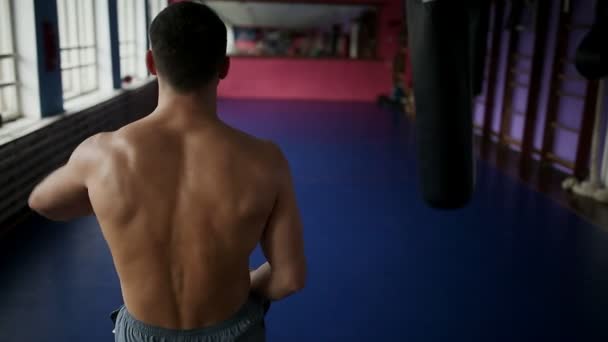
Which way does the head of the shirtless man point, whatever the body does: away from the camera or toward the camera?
away from the camera

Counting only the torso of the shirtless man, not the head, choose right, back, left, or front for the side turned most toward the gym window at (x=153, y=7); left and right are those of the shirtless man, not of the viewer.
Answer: front

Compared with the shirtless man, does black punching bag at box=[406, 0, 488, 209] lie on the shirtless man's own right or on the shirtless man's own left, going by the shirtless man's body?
on the shirtless man's own right

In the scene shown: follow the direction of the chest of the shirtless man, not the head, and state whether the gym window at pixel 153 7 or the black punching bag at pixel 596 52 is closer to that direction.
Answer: the gym window

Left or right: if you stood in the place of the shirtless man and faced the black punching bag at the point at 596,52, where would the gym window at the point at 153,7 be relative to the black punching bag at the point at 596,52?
left

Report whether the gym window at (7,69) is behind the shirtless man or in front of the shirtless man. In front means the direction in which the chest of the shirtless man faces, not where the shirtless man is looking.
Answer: in front

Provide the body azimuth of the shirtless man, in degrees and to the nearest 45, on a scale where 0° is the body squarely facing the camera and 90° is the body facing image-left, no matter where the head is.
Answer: approximately 180°

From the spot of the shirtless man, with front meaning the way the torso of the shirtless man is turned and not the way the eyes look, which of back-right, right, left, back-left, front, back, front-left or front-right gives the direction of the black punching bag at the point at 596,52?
front-right
